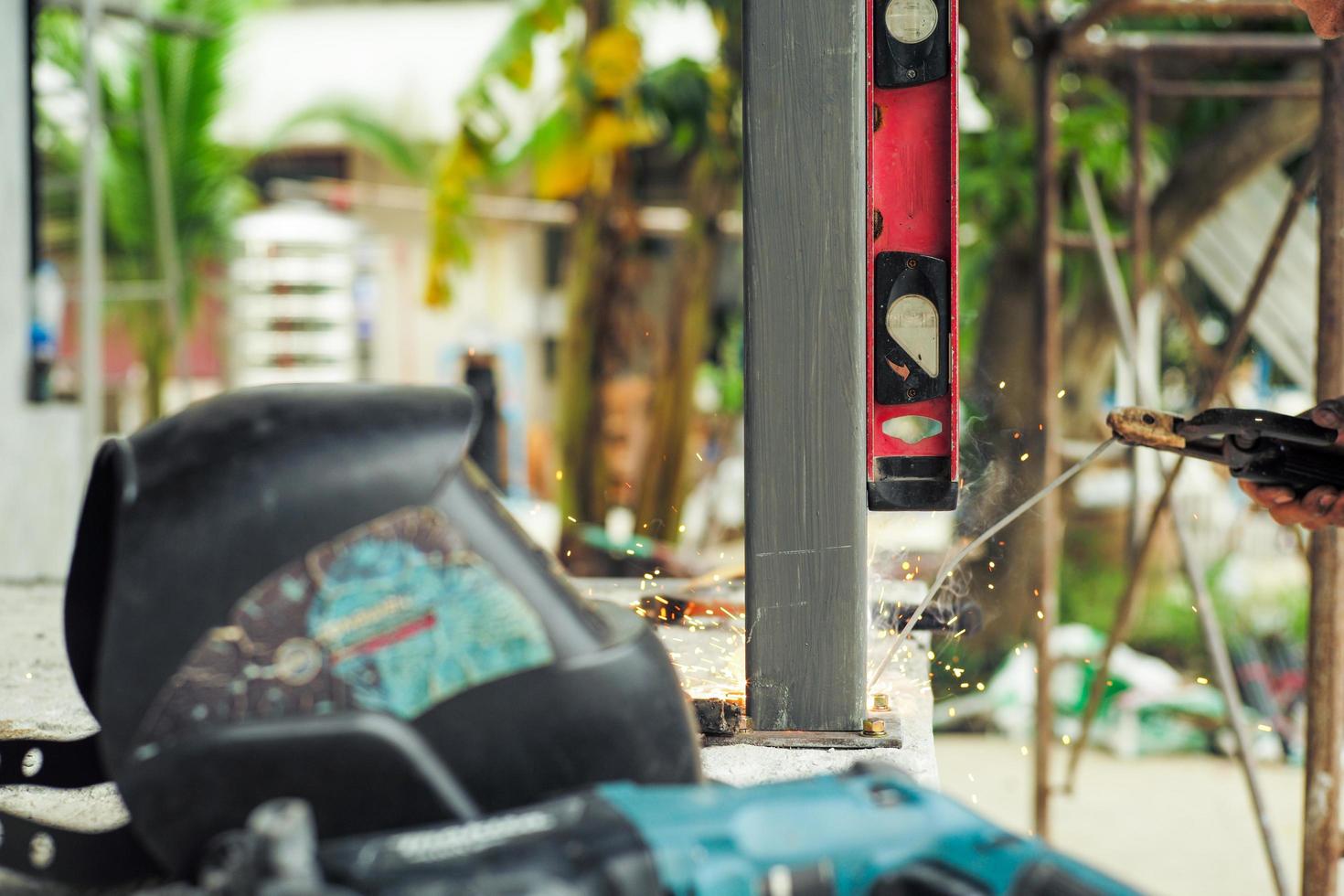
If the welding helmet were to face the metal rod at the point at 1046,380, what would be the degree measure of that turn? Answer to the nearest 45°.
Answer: approximately 45° to its left

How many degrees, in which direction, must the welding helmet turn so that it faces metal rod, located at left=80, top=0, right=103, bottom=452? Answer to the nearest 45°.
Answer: approximately 90° to its left

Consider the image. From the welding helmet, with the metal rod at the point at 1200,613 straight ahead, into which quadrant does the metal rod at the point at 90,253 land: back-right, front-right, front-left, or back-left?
front-left

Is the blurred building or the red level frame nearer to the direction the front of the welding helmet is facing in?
the red level frame

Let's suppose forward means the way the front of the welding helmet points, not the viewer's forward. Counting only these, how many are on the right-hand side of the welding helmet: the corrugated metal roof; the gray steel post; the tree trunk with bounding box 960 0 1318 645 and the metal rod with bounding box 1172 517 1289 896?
0

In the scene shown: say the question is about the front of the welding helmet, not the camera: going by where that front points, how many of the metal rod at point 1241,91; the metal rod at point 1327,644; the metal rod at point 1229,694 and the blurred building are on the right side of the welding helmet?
0

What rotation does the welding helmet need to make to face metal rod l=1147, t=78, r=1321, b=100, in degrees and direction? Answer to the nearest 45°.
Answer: approximately 45° to its left

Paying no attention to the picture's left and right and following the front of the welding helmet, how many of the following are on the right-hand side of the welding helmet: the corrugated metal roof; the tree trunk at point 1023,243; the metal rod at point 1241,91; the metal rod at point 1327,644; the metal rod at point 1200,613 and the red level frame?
0

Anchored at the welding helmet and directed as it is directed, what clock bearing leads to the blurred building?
The blurred building is roughly at 9 o'clock from the welding helmet.

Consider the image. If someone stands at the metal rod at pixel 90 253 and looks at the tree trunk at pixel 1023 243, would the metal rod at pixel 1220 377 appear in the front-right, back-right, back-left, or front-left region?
front-right

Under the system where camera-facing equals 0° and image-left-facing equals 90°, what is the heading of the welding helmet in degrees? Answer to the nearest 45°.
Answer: approximately 270°

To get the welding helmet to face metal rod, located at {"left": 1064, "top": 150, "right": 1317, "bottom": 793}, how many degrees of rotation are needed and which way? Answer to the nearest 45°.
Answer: approximately 45° to its left
